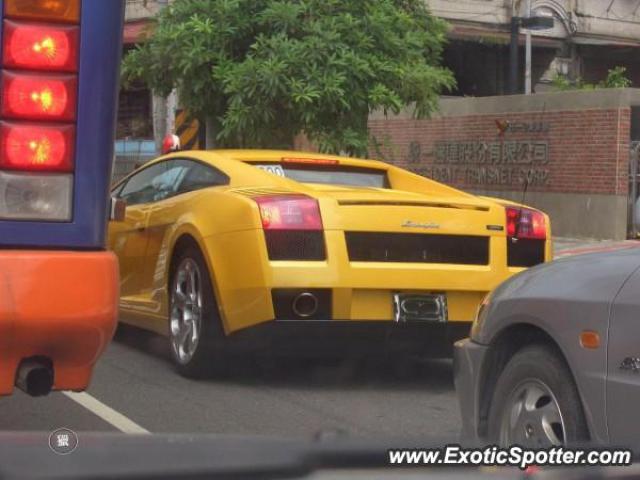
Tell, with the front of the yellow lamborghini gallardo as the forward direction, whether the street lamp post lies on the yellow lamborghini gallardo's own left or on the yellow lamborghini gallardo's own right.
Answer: on the yellow lamborghini gallardo's own right

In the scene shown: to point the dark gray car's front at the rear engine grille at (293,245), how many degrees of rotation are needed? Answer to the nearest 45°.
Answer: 0° — it already faces it

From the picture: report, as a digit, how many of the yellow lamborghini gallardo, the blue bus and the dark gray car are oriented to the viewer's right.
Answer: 0

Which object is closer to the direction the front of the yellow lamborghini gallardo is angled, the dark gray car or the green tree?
the green tree

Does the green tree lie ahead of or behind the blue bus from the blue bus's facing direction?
ahead

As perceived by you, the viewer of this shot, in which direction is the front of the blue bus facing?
facing away from the viewer

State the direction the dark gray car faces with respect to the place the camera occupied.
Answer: facing away from the viewer and to the left of the viewer

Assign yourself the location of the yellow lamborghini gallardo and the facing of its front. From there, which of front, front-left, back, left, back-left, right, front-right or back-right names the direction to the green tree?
front-right

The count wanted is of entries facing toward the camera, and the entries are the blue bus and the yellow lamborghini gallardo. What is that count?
0

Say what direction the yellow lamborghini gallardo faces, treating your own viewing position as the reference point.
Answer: facing away from the viewer and to the left of the viewer

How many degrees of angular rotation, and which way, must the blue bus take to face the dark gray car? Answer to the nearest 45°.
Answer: approximately 90° to its right

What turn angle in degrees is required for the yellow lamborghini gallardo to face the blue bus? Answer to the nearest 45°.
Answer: approximately 135° to its left

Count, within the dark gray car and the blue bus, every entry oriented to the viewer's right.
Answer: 0
